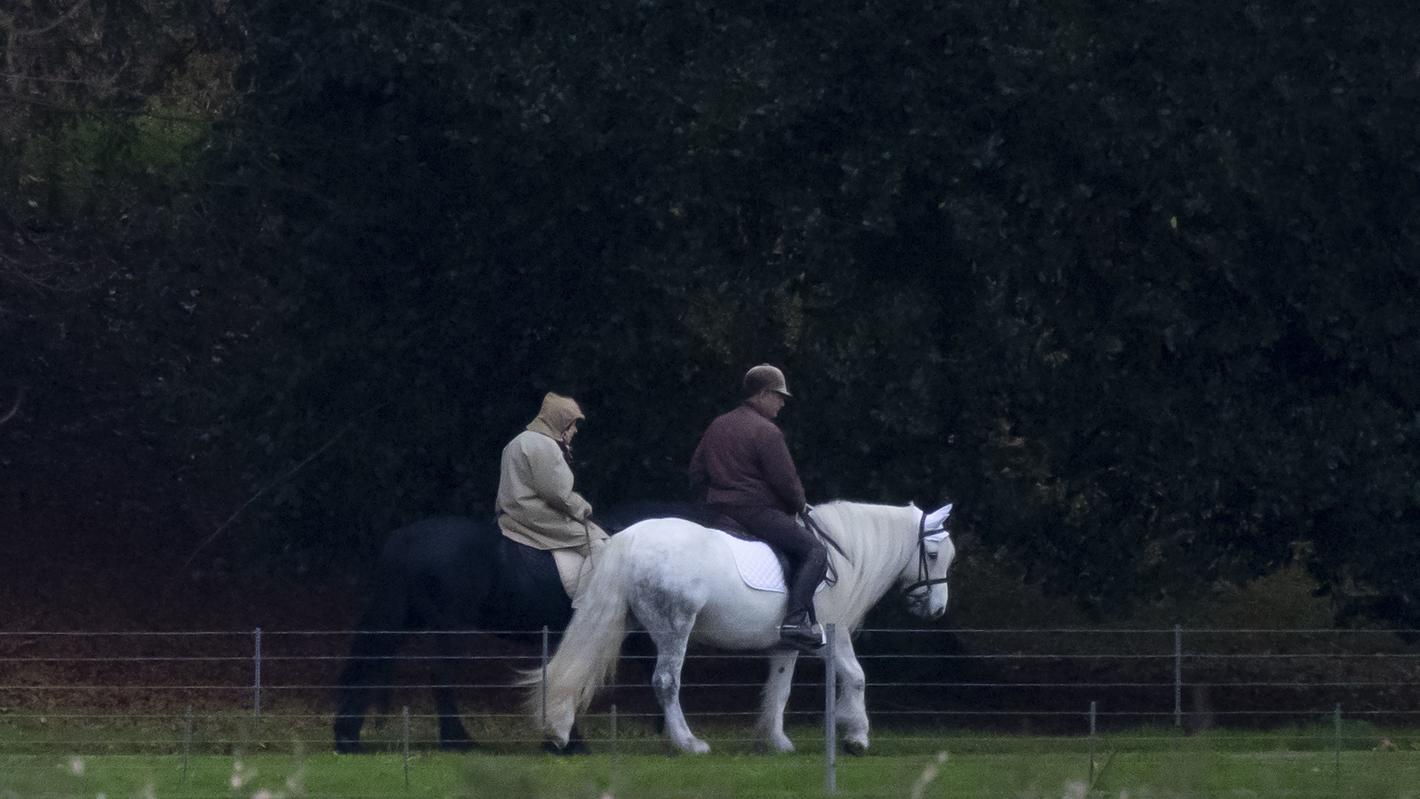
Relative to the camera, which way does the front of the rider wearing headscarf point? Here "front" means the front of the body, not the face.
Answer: to the viewer's right

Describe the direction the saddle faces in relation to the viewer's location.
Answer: facing to the right of the viewer

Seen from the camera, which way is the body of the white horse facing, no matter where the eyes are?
to the viewer's right

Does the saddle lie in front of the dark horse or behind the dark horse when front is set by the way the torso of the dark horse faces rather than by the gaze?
in front

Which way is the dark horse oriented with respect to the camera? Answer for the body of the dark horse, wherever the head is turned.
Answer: to the viewer's right

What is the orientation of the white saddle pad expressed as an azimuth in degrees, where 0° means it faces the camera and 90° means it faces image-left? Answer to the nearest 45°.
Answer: approximately 270°

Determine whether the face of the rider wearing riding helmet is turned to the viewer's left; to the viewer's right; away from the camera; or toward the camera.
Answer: to the viewer's right

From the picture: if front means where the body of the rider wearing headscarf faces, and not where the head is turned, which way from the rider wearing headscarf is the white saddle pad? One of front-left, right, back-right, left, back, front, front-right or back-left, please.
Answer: front-right

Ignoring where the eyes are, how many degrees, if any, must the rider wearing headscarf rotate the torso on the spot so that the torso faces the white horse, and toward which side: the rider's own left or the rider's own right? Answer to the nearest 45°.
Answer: approximately 45° to the rider's own right

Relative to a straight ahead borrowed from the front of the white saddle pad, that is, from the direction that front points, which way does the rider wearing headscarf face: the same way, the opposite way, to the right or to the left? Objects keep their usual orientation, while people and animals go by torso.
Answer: the same way

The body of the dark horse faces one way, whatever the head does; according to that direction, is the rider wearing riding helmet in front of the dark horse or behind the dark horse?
in front
